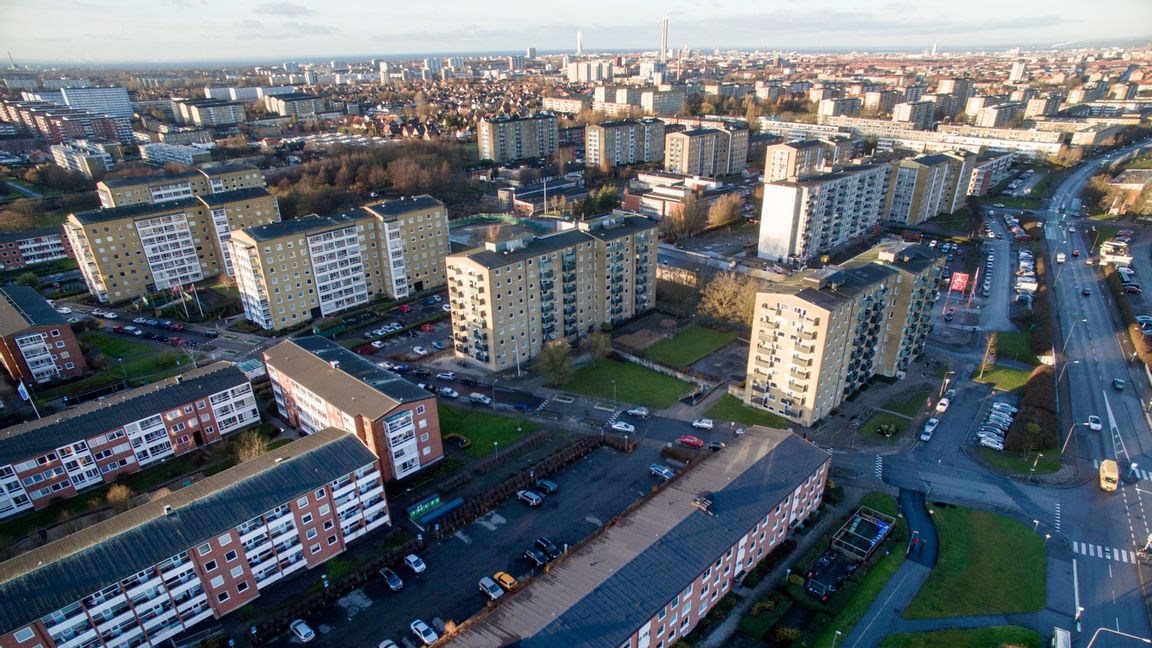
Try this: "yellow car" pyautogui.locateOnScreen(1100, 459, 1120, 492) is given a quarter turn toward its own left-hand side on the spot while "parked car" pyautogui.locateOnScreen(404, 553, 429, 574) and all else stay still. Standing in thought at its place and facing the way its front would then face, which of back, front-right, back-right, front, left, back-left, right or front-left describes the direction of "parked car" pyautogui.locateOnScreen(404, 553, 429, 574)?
back-right

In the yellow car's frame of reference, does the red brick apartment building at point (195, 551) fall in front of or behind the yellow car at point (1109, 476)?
in front

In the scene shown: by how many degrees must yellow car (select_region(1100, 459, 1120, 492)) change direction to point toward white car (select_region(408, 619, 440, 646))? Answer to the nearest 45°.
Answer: approximately 45° to its right

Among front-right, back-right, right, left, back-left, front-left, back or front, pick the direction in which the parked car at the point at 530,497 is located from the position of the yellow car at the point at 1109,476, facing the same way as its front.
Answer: front-right

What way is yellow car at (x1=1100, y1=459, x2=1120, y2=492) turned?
toward the camera

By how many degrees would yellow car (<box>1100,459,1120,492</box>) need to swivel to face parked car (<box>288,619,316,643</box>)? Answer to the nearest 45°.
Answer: approximately 45° to its right

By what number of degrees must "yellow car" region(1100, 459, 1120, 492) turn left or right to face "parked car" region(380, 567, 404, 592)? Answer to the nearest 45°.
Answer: approximately 45° to its right

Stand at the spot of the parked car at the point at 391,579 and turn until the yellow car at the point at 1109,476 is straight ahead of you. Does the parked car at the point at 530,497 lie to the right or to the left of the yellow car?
left

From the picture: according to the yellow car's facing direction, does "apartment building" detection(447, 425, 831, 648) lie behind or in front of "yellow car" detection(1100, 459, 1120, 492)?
in front

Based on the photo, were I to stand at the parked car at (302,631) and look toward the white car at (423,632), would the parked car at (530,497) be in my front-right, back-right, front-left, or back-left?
front-left
